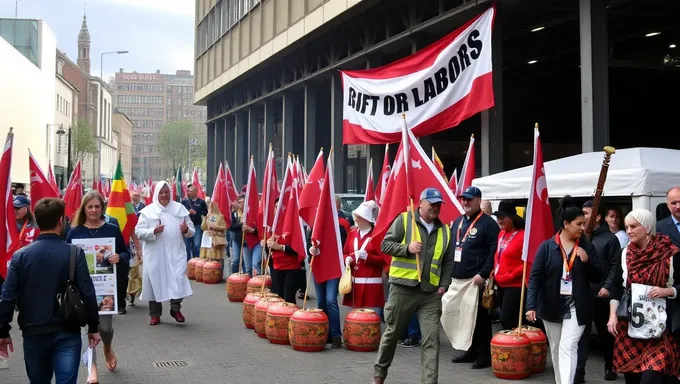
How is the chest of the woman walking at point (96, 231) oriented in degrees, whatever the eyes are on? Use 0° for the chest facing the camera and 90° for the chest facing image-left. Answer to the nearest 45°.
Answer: approximately 0°

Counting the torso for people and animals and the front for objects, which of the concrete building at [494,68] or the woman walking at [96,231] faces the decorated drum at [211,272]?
the concrete building

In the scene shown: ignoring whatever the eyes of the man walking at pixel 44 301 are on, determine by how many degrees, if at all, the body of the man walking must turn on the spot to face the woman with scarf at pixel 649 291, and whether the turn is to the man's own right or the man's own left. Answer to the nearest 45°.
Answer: approximately 90° to the man's own right

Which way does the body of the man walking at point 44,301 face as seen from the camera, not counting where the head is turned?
away from the camera

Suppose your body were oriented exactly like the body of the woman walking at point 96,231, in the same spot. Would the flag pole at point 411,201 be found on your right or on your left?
on your left

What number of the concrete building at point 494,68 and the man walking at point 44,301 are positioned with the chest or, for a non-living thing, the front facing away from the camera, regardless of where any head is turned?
1

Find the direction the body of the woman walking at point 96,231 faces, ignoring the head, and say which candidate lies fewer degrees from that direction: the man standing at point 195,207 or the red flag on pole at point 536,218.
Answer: the red flag on pole

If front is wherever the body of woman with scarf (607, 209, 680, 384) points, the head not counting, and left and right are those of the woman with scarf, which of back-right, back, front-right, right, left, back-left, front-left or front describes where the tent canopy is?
back-right

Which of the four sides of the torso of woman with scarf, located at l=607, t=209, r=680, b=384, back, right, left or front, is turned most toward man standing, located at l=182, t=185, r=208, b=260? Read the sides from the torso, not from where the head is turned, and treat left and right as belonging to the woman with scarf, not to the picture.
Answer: right

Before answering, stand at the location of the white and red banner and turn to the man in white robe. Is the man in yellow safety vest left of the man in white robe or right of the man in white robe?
left

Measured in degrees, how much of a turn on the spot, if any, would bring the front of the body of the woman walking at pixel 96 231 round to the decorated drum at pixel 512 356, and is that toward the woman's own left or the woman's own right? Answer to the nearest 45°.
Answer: approximately 90° to the woman's own left
